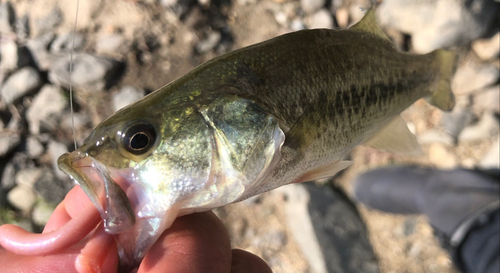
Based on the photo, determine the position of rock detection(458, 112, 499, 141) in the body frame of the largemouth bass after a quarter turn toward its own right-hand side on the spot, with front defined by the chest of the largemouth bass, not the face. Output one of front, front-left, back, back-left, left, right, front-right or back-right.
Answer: right

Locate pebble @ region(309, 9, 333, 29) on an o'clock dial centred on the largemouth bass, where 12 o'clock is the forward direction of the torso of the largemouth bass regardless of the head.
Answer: The pebble is roughly at 5 o'clock from the largemouth bass.

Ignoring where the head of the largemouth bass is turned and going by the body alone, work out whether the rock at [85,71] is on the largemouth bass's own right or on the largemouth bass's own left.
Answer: on the largemouth bass's own right

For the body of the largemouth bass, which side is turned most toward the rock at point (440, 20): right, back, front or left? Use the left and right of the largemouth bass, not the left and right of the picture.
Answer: back

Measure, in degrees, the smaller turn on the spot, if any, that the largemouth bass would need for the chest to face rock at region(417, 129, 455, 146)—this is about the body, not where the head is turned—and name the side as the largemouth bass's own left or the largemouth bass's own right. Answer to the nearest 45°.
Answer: approximately 180°

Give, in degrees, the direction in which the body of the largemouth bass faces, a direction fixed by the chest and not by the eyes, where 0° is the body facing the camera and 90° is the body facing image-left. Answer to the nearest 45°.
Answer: approximately 45°

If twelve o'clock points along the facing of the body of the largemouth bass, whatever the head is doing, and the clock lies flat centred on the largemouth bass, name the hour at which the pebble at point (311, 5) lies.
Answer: The pebble is roughly at 5 o'clock from the largemouth bass.

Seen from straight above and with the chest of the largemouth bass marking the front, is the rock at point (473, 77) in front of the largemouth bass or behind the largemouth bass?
behind

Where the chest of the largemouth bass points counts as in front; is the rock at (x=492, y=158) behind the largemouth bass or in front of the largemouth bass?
behind

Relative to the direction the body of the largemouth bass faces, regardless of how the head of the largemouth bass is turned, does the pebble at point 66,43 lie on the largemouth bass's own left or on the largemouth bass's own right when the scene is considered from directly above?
on the largemouth bass's own right

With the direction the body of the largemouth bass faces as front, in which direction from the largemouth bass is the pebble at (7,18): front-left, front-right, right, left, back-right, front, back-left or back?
right

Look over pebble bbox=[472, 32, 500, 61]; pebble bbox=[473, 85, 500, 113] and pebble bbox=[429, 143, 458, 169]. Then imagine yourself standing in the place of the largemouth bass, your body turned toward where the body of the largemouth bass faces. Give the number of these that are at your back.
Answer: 3

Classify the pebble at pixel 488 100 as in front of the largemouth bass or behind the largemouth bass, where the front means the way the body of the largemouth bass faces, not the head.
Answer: behind

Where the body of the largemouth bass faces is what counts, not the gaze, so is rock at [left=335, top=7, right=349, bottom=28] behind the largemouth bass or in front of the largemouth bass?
behind
